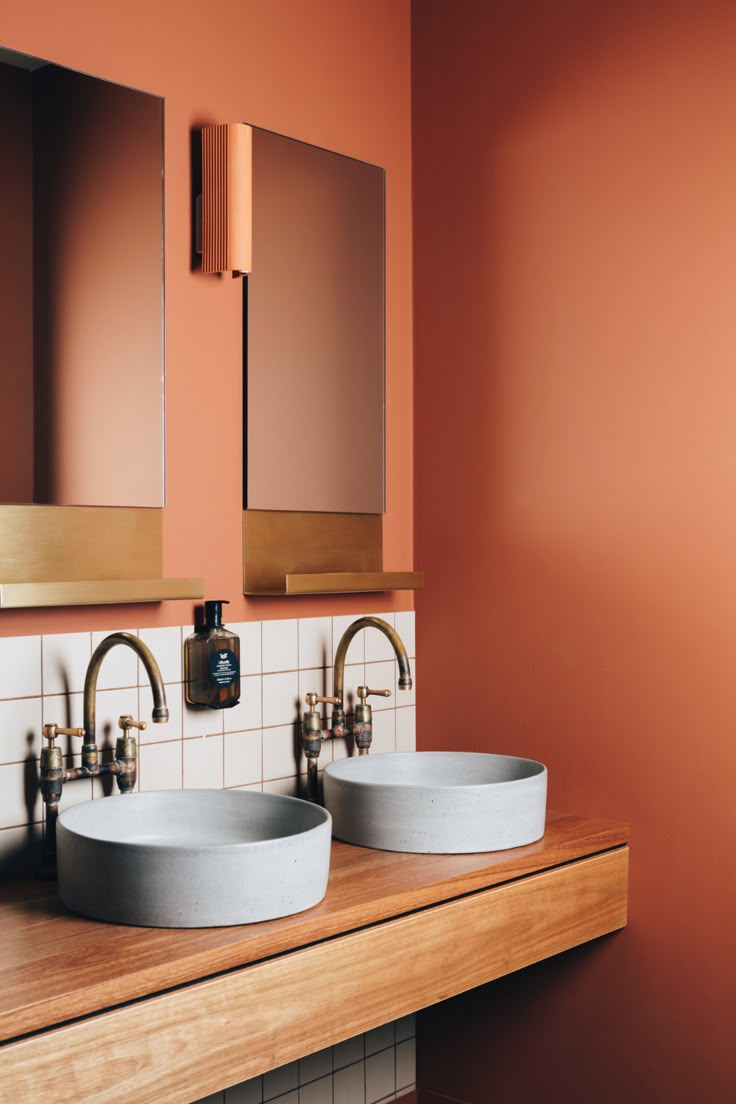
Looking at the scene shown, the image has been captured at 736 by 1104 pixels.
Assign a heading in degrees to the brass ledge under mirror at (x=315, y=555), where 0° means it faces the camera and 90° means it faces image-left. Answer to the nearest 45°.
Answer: approximately 315°

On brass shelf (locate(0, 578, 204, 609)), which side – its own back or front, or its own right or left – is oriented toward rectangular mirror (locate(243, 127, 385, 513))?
left

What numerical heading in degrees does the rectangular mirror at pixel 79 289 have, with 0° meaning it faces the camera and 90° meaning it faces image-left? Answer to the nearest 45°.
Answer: approximately 315°

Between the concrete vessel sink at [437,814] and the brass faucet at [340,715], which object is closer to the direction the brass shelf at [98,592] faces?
the concrete vessel sink

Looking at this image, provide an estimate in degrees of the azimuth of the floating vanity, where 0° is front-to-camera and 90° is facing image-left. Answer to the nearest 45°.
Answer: approximately 315°
